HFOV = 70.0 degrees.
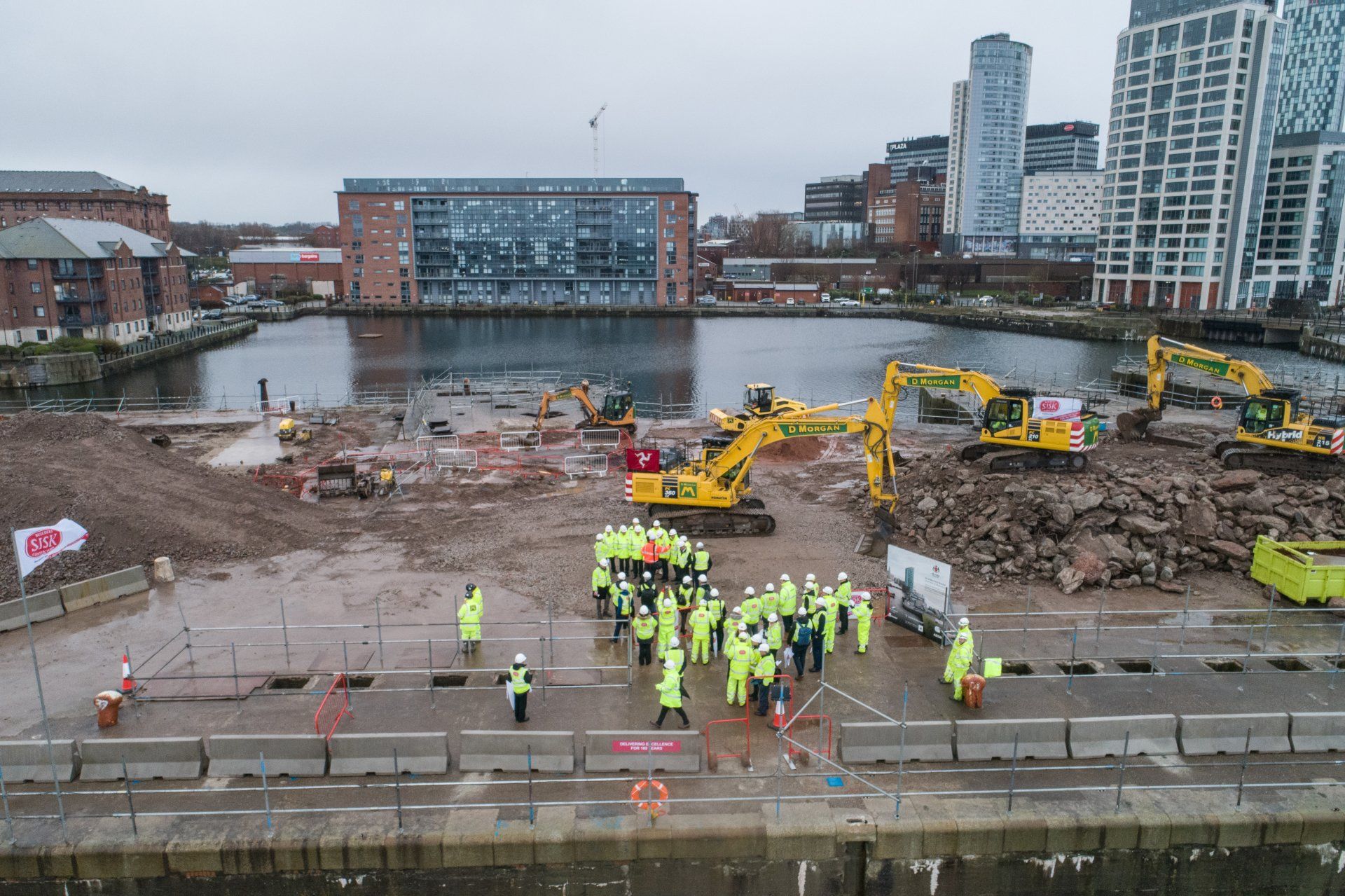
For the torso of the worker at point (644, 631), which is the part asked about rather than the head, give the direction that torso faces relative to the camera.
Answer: away from the camera

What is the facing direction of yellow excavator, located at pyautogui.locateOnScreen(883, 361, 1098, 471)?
to the viewer's left

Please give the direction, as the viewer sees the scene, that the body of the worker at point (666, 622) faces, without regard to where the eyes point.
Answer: away from the camera

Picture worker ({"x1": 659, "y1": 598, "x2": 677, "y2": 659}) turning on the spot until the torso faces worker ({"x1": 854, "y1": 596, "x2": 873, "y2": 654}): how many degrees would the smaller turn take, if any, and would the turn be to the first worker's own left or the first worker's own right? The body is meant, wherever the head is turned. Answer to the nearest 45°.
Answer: approximately 90° to the first worker's own right

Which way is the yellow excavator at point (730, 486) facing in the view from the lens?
facing to the right of the viewer

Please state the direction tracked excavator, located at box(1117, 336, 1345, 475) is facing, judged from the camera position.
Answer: facing to the left of the viewer

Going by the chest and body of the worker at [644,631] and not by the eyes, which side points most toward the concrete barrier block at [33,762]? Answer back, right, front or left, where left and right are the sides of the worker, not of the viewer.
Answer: left

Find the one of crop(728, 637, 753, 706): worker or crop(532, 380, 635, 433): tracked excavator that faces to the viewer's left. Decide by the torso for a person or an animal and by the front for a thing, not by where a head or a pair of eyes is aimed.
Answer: the tracked excavator

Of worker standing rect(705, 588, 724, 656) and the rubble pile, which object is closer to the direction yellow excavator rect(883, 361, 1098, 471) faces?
the worker standing

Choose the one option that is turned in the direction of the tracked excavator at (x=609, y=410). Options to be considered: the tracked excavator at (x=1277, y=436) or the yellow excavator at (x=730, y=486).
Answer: the tracked excavator at (x=1277, y=436)
